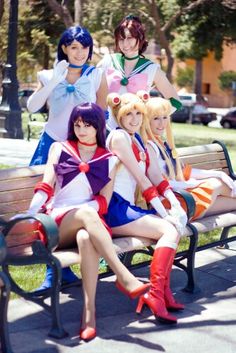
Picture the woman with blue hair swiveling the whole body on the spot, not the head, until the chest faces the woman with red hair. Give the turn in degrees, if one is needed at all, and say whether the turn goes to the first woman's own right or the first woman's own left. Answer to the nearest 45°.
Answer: approximately 135° to the first woman's own left

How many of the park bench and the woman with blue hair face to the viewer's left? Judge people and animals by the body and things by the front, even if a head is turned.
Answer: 0

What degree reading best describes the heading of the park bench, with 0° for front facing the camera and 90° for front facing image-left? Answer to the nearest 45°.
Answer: approximately 315°

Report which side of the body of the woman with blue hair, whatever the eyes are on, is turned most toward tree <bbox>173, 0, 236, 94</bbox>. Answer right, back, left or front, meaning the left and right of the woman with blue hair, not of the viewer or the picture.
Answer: back

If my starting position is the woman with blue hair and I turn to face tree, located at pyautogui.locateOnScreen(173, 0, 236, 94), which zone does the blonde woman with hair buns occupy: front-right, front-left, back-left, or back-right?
back-right

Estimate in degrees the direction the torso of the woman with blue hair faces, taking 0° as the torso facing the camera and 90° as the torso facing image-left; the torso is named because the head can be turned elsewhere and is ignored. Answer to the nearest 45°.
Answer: approximately 0°

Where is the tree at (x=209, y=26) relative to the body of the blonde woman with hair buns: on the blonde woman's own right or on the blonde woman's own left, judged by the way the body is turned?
on the blonde woman's own left

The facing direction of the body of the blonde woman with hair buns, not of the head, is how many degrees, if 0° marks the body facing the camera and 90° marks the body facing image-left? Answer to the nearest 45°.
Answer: approximately 315°
